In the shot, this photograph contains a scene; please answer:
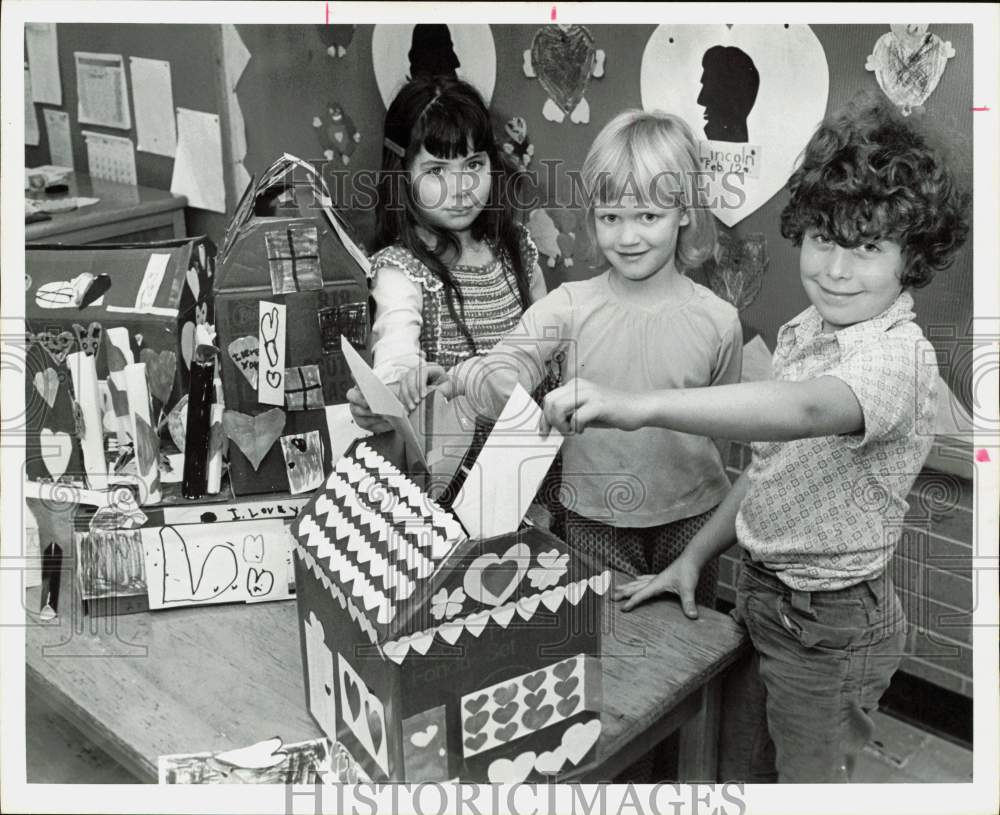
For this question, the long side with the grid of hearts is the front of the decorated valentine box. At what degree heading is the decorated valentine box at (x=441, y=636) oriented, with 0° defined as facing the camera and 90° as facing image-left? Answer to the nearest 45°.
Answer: approximately 315°

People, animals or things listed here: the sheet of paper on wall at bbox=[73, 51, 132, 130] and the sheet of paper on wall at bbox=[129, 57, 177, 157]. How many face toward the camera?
2

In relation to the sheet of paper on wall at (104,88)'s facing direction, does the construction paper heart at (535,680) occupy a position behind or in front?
in front

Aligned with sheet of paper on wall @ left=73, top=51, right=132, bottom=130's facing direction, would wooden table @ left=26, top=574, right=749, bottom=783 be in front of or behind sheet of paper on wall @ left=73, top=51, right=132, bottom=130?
in front

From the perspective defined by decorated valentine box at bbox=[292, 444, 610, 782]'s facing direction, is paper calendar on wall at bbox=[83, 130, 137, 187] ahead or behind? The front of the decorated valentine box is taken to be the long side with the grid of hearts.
behind

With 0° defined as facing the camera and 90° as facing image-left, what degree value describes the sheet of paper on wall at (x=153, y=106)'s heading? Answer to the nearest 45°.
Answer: approximately 0°

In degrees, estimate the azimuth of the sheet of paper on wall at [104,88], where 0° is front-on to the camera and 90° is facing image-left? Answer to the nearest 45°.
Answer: approximately 0°
